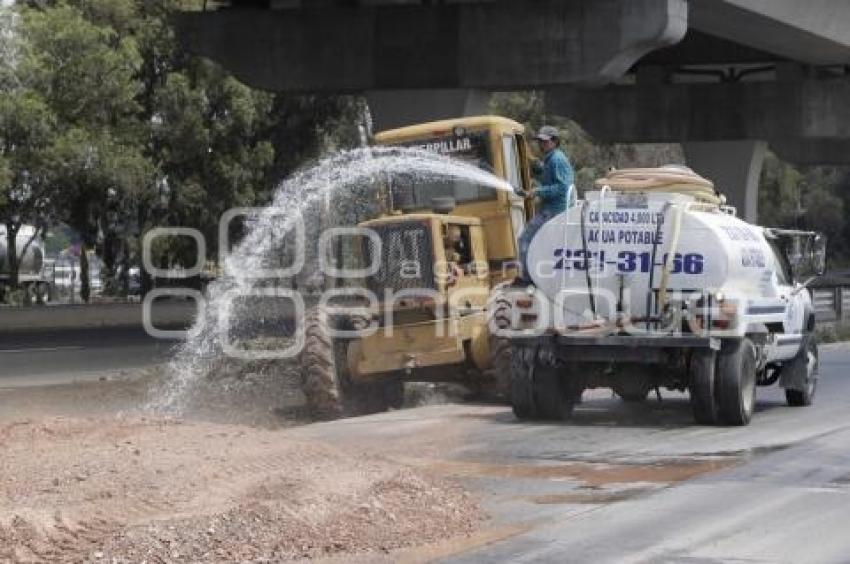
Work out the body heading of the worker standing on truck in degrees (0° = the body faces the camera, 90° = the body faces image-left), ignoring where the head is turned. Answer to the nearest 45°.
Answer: approximately 90°

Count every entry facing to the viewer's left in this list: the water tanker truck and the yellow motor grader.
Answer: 0

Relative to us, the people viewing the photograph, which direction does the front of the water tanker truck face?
facing away from the viewer and to the right of the viewer

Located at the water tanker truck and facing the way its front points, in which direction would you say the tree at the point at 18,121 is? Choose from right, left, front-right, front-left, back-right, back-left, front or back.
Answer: left

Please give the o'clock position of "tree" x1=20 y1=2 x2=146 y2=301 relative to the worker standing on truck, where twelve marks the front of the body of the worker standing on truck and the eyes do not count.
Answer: The tree is roughly at 2 o'clock from the worker standing on truck.

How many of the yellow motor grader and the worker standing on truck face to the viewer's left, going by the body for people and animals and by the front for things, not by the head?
1

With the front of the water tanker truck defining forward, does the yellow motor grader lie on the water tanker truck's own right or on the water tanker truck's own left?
on the water tanker truck's own left

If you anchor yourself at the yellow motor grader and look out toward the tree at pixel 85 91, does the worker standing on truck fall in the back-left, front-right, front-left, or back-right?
back-right
